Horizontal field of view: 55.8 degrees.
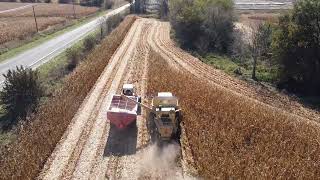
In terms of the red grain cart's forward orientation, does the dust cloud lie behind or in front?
behind

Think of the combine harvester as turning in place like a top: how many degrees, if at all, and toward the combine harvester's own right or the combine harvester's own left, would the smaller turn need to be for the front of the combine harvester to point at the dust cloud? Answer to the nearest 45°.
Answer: approximately 180°

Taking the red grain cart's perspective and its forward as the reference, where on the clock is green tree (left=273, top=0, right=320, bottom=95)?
The green tree is roughly at 2 o'clock from the red grain cart.

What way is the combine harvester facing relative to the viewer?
away from the camera

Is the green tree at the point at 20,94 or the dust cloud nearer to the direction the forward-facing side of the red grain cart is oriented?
the green tree

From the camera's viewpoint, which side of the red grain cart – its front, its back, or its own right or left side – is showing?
back

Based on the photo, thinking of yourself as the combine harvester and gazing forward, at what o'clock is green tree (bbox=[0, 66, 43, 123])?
The green tree is roughly at 10 o'clock from the combine harvester.

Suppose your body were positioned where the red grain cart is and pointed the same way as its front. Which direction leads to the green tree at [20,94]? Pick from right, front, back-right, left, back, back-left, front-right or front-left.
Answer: front-left
